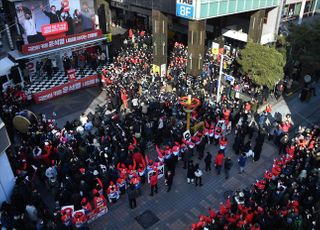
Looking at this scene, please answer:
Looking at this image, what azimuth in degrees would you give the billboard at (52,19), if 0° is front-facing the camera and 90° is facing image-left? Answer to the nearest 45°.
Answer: approximately 0°

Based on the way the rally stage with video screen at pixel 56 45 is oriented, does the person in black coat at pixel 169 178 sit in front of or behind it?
in front

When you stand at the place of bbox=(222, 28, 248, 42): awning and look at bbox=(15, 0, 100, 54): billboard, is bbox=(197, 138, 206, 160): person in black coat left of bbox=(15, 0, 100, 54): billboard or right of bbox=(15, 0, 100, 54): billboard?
left

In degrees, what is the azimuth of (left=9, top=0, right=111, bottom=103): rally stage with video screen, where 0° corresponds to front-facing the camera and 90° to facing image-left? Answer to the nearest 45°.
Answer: approximately 0°

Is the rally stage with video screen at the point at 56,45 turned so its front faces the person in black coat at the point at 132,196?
yes

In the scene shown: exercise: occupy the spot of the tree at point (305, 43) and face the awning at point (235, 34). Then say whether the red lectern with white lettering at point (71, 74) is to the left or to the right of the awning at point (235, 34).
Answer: left

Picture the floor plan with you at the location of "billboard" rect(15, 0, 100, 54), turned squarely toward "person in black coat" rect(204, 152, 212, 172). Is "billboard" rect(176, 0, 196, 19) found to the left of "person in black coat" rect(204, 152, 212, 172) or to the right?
left

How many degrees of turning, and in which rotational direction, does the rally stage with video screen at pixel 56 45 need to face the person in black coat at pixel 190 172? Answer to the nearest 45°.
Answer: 0° — it already faces them

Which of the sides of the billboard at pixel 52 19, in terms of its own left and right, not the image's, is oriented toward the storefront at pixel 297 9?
left
